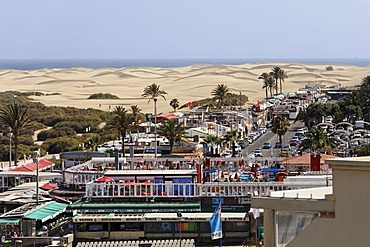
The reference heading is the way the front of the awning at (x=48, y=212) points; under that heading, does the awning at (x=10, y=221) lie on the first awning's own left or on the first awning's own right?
on the first awning's own right

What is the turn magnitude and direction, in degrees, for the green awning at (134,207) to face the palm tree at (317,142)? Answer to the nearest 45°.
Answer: approximately 135° to its left

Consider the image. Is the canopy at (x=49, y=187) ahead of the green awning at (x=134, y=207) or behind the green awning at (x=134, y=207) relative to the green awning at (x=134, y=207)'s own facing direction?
behind

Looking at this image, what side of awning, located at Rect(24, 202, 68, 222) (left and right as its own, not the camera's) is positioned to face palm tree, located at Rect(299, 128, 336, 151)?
left

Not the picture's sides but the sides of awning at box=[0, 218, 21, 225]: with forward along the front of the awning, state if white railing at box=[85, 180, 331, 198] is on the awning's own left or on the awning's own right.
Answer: on the awning's own left

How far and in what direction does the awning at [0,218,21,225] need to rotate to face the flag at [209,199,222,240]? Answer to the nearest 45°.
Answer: approximately 45° to its left

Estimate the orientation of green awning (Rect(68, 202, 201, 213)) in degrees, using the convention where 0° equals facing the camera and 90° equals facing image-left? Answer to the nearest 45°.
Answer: approximately 0°

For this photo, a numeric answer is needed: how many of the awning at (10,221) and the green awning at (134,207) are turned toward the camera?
2

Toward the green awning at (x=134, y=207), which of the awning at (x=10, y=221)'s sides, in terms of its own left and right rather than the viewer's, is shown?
left
